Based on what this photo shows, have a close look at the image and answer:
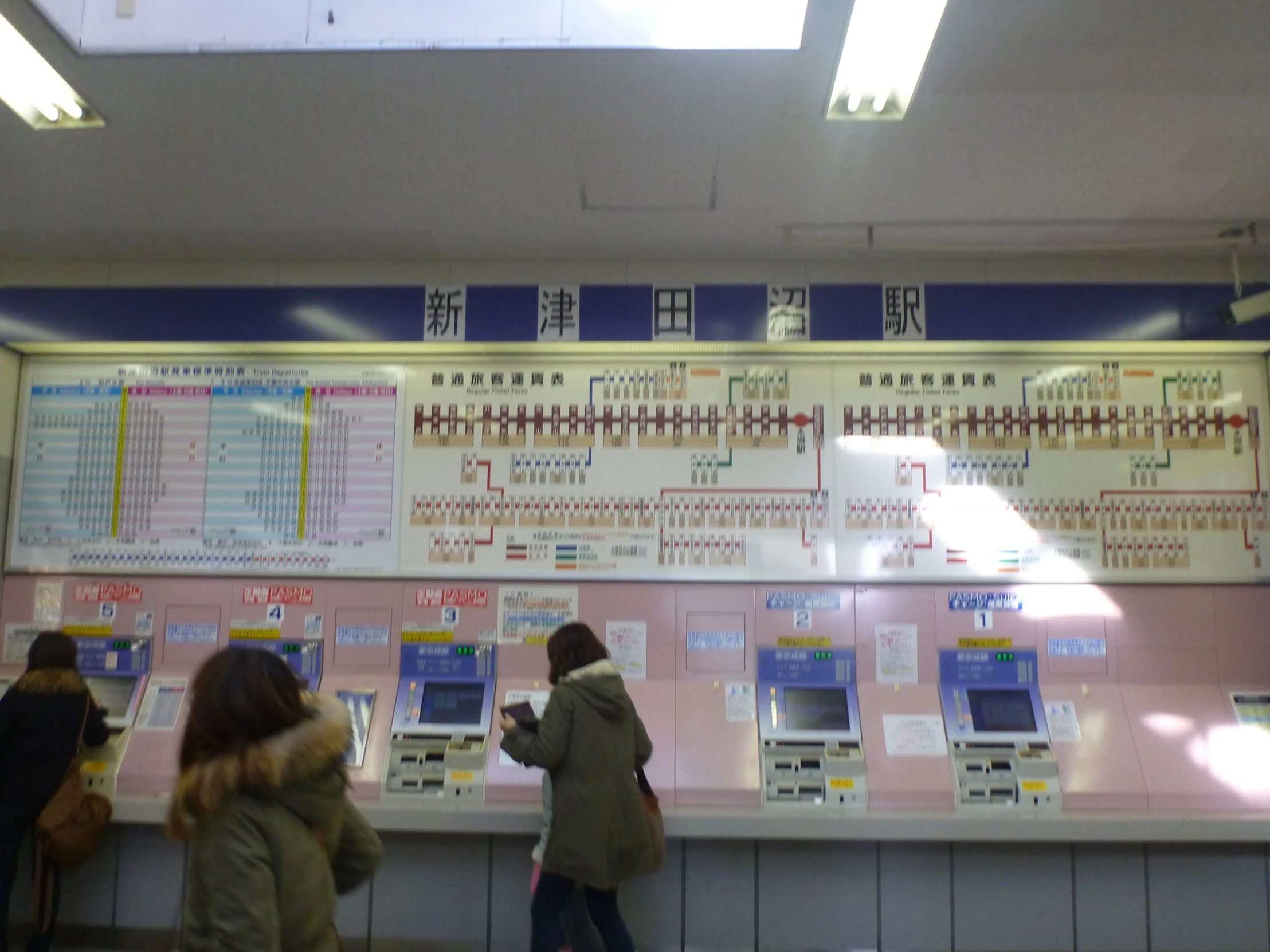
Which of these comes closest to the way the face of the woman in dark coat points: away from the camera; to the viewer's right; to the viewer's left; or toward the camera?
away from the camera

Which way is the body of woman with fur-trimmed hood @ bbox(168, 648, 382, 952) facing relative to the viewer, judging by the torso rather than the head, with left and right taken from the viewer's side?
facing away from the viewer and to the left of the viewer

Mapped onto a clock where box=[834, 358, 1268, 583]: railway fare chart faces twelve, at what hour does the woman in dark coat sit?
The woman in dark coat is roughly at 2 o'clock from the railway fare chart.

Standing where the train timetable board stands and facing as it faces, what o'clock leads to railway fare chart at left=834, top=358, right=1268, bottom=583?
The railway fare chart is roughly at 10 o'clock from the train timetable board.

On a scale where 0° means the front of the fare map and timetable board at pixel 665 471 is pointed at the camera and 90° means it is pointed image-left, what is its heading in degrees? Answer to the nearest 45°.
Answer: approximately 0°

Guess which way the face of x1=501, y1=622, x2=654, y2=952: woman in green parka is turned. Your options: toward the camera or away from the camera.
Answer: away from the camera

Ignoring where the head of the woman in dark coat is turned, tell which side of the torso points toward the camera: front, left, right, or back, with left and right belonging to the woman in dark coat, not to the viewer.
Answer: back

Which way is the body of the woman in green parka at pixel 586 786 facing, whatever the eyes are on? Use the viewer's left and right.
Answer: facing away from the viewer and to the left of the viewer

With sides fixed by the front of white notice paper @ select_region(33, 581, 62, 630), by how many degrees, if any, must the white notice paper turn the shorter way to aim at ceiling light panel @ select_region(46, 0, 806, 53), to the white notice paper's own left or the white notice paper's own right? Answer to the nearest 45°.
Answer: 0° — it already faces it

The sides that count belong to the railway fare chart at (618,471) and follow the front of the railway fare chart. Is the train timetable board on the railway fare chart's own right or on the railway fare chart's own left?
on the railway fare chart's own right

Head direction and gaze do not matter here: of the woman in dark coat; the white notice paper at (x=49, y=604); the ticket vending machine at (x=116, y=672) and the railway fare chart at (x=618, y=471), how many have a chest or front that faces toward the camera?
3

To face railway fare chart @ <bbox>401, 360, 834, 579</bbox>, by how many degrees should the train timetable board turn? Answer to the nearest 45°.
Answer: approximately 45° to its left

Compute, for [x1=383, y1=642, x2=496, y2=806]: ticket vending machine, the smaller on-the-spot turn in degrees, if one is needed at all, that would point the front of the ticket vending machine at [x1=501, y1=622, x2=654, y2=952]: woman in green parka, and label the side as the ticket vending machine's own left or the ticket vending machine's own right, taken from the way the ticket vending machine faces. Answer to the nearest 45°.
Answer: approximately 45° to the ticket vending machine's own left
